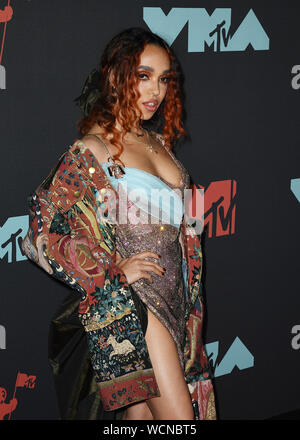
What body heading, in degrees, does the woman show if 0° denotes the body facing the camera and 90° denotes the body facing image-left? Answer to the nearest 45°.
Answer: approximately 315°
